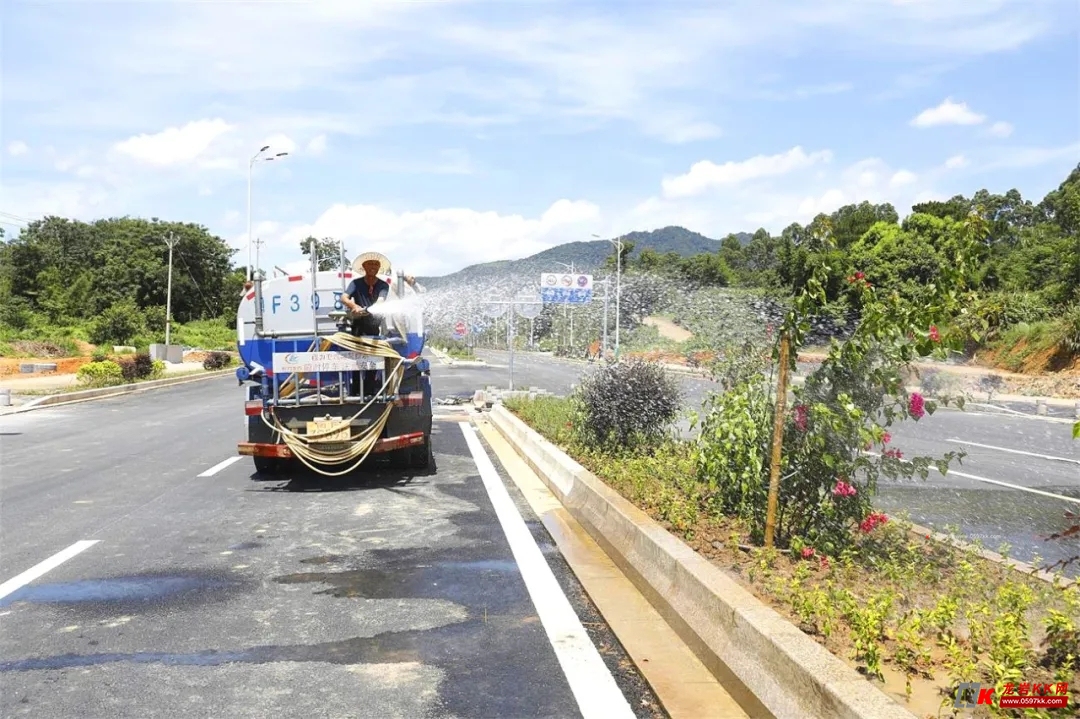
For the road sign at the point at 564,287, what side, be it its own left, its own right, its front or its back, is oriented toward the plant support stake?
front

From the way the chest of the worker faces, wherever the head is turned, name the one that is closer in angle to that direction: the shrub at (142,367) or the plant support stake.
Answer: the plant support stake

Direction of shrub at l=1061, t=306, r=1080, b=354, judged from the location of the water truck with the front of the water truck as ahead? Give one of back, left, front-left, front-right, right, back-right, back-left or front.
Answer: front-right

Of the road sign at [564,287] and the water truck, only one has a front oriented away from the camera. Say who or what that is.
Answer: the water truck

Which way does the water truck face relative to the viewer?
away from the camera

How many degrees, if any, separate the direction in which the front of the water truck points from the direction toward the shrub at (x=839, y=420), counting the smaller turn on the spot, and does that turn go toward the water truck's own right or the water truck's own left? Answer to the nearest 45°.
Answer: approximately 135° to the water truck's own right

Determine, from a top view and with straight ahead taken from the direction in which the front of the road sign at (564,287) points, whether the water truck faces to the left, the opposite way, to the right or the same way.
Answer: the opposite way

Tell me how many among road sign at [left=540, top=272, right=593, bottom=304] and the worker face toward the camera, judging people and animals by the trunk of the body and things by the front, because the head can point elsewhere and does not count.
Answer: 2

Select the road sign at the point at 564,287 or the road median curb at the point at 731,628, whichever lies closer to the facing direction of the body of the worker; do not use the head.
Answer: the road median curb

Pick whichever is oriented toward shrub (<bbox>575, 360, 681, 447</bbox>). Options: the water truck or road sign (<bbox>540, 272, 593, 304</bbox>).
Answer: the road sign
